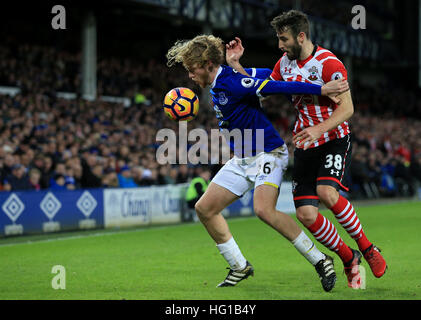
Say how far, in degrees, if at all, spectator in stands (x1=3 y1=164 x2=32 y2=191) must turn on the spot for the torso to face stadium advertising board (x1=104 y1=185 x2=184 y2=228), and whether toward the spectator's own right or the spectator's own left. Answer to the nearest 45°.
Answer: approximately 90° to the spectator's own left

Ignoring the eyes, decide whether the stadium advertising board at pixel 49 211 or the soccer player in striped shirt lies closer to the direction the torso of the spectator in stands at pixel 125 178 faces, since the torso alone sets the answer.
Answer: the soccer player in striped shirt

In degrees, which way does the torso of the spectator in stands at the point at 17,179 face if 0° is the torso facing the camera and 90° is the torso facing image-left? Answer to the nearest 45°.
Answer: approximately 315°

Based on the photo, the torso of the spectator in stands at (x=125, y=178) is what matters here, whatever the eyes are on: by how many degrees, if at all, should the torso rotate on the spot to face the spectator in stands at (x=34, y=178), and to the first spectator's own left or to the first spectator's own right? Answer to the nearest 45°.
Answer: approximately 90° to the first spectator's own right

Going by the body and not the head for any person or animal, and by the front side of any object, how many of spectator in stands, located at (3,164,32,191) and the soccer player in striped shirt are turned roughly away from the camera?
0

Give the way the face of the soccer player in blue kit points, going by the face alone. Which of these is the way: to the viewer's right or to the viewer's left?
to the viewer's left

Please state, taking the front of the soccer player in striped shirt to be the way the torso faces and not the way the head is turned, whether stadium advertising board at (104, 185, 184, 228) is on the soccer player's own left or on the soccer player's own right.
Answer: on the soccer player's own right

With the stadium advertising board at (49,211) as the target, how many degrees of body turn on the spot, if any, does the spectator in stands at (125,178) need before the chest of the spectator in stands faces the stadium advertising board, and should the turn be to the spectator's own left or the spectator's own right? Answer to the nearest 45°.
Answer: approximately 90° to the spectator's own right

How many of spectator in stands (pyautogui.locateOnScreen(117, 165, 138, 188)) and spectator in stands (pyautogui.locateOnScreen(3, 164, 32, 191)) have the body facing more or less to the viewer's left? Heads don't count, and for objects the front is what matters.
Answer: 0

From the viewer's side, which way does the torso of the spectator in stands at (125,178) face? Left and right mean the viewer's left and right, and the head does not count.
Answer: facing the viewer and to the right of the viewer

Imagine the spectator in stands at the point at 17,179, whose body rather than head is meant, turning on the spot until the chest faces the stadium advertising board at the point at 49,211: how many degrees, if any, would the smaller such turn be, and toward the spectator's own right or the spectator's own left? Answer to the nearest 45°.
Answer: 0° — they already face it
